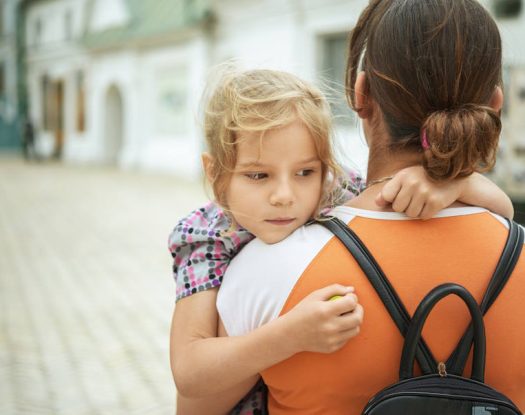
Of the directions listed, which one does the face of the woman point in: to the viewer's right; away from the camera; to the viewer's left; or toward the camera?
away from the camera

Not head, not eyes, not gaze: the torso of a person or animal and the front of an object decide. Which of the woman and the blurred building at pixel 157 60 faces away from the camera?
the woman

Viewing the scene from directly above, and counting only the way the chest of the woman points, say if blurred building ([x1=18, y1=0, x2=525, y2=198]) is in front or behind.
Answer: in front

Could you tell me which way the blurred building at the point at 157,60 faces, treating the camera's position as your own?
facing the viewer and to the left of the viewer

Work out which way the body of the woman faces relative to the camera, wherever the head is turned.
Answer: away from the camera

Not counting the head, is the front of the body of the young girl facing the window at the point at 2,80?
no
